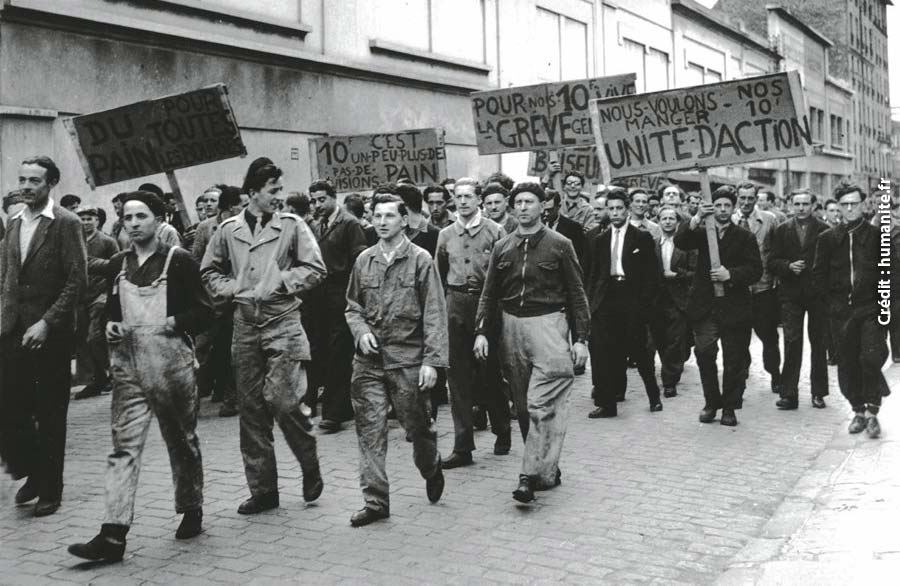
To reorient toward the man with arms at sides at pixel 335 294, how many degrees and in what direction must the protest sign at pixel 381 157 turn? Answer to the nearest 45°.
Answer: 0° — it already faces them

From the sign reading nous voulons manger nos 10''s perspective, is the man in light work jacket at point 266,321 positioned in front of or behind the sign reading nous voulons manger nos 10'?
in front

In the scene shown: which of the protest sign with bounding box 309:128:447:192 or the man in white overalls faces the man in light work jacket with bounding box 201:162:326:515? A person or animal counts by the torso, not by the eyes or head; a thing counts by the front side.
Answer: the protest sign

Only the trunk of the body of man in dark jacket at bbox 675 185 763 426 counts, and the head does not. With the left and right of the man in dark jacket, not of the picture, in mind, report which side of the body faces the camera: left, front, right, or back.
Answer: front

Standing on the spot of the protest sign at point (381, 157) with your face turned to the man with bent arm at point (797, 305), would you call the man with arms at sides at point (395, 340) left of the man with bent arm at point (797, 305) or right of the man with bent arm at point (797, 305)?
right

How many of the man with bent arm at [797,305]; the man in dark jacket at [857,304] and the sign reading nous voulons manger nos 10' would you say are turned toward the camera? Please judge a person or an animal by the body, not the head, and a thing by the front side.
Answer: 3

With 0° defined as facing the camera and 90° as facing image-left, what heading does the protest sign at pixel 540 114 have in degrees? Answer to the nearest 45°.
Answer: approximately 0°

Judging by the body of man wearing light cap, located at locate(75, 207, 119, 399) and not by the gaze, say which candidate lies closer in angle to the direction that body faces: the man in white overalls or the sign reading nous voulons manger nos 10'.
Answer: the man in white overalls

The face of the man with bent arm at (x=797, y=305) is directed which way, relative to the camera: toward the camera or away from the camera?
toward the camera

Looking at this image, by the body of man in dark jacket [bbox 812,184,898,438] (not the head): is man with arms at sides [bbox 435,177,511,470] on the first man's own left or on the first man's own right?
on the first man's own right

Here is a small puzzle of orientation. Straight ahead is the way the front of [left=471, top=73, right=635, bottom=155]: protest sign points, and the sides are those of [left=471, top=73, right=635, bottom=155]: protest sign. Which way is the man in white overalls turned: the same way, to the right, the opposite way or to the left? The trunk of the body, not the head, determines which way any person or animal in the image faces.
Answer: the same way

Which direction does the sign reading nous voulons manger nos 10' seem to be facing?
toward the camera

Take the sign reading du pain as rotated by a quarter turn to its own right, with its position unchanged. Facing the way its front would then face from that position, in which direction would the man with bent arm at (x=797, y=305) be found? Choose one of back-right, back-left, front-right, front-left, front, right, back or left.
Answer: back

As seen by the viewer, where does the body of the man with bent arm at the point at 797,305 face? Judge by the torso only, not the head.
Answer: toward the camera
